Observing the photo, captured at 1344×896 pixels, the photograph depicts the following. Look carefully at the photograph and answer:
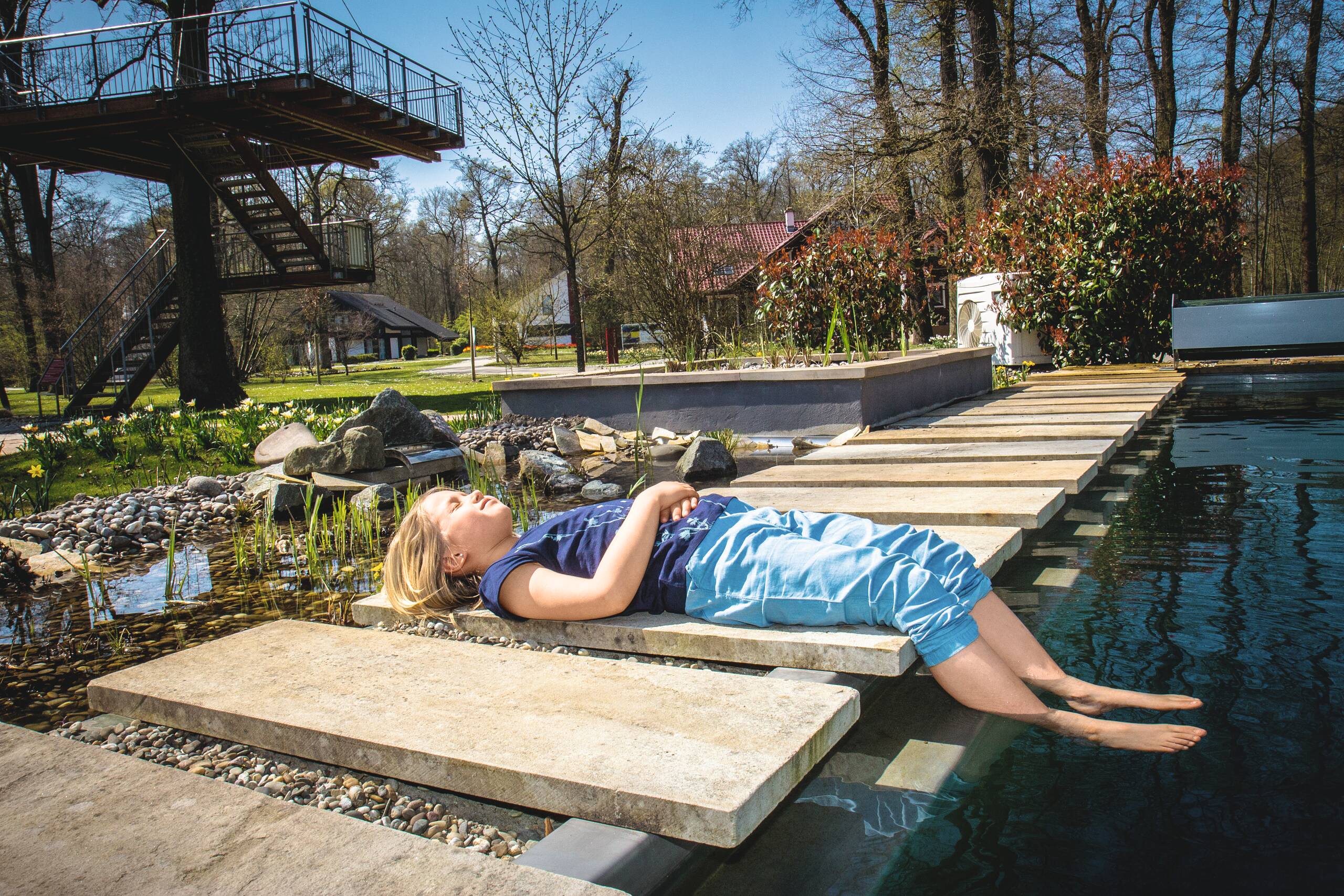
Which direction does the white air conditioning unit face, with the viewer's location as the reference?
facing the viewer and to the left of the viewer

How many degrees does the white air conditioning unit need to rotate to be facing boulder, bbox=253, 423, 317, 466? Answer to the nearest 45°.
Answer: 0° — it already faces it

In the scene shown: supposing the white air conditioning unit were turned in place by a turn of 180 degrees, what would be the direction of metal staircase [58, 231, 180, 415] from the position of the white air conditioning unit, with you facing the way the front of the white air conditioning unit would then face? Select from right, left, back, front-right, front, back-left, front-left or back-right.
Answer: back-left

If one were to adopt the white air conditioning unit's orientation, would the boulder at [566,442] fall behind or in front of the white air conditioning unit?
in front

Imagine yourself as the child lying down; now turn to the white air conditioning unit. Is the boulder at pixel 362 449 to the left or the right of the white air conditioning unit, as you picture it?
left

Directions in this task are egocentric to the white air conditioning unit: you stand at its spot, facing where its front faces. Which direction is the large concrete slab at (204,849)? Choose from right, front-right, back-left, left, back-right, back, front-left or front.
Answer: front-left

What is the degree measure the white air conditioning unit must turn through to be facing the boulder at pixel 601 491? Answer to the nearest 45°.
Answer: approximately 45° to its left

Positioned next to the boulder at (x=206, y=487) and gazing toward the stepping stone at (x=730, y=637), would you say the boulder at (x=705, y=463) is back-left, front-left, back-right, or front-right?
front-left

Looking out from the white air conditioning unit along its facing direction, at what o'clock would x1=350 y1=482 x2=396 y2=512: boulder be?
The boulder is roughly at 11 o'clock from the white air conditioning unit.

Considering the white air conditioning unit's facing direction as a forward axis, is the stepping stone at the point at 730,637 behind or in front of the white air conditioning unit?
in front

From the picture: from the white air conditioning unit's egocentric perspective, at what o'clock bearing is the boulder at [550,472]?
The boulder is roughly at 11 o'clock from the white air conditioning unit.

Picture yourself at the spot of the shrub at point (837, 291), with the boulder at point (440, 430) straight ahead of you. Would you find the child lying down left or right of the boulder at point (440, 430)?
left

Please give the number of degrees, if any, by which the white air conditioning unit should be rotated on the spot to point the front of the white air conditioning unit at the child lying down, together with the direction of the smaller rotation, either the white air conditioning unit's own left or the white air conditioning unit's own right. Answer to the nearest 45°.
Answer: approximately 45° to the white air conditioning unit's own left

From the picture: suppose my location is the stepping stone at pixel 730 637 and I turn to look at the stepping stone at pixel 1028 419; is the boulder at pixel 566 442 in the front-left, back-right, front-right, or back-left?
front-left

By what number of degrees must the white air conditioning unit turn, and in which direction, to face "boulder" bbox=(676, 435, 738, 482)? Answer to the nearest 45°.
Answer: approximately 45° to its left
